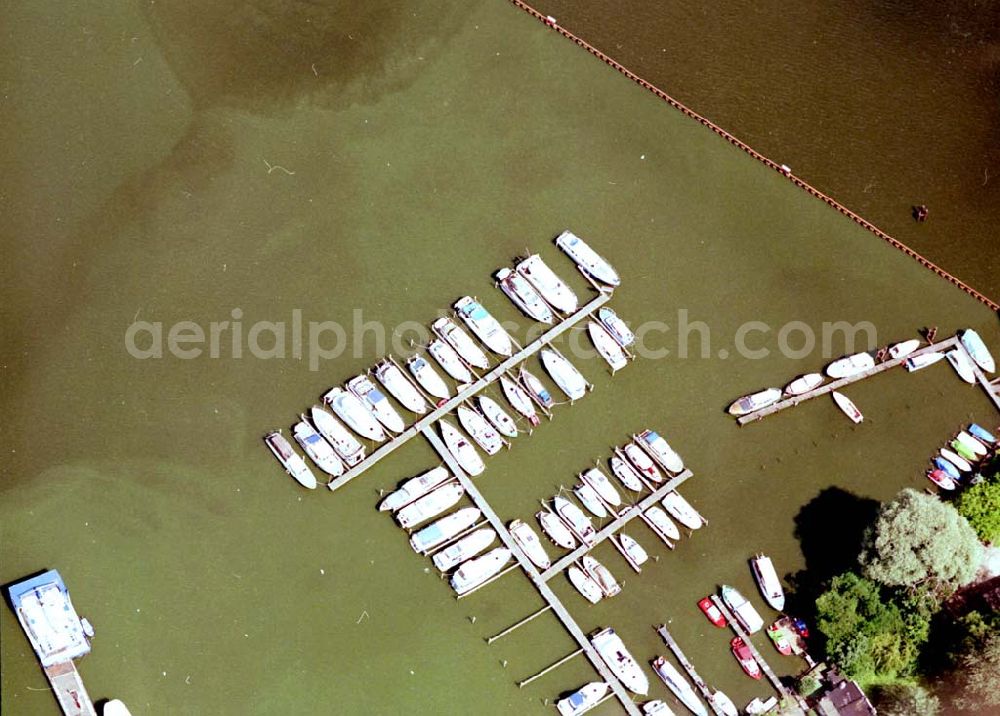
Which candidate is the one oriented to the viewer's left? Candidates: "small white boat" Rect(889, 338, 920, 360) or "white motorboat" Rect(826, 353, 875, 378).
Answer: the white motorboat

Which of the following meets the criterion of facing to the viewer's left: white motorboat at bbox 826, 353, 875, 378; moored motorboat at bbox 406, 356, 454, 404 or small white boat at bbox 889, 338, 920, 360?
the white motorboat
